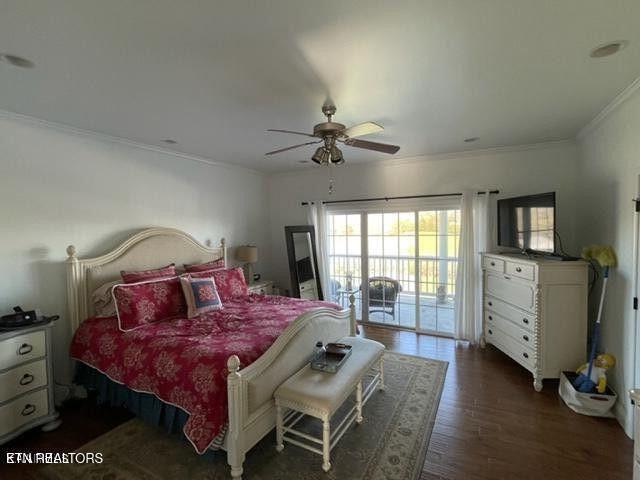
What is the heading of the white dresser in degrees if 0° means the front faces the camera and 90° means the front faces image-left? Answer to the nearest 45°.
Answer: approximately 45°

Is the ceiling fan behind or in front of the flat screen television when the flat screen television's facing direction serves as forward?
in front

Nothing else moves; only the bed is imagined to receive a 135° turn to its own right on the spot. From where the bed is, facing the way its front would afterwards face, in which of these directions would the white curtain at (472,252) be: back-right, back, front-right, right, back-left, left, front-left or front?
back

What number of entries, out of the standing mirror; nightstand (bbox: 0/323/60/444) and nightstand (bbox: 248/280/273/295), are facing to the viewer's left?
0

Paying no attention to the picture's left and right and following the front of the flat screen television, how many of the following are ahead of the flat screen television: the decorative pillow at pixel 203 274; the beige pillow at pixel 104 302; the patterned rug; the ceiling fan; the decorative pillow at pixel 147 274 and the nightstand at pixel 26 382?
6

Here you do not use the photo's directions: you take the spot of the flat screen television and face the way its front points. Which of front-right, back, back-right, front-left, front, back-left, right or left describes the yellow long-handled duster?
left

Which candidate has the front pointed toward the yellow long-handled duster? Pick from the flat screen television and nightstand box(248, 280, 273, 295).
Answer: the nightstand

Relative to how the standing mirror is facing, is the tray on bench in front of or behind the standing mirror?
in front

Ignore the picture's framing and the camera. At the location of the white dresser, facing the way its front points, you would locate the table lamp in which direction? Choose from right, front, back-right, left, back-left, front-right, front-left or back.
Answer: front-right

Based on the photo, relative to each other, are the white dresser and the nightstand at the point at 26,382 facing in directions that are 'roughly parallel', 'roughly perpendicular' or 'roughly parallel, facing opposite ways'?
roughly parallel, facing opposite ways

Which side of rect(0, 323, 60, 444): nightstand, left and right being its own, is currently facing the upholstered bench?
front

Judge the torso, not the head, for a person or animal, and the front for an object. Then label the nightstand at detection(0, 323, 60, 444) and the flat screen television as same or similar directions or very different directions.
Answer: very different directions

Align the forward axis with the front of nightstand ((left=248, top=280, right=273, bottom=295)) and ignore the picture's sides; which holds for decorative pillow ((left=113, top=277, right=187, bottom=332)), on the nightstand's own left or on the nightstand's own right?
on the nightstand's own right

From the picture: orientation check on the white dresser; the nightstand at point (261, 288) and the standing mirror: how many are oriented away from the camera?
0

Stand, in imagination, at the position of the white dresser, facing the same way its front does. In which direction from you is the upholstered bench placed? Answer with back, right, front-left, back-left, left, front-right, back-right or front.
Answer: front

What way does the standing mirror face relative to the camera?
toward the camera

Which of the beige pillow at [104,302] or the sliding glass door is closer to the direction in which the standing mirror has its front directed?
the beige pillow

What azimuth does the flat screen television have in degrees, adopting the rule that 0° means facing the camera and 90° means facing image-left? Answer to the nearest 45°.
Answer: approximately 45°
